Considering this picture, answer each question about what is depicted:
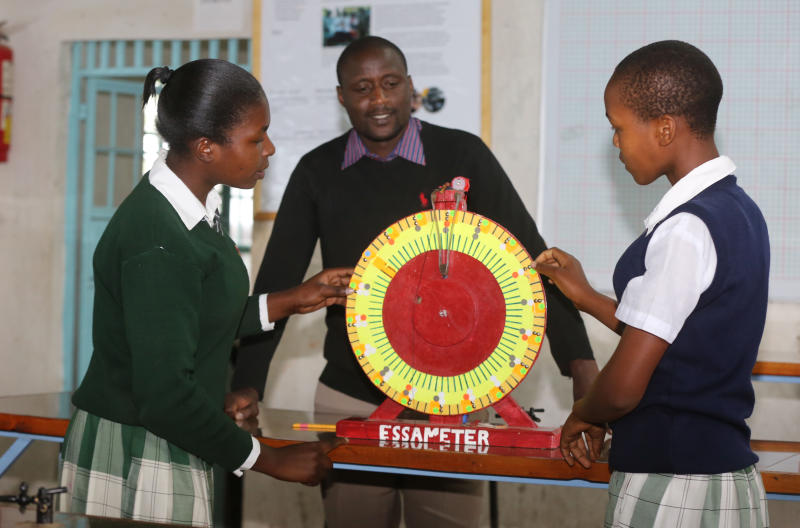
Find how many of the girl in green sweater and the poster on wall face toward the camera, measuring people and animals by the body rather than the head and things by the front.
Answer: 1

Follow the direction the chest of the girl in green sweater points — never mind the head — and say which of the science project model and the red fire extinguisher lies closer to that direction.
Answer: the science project model

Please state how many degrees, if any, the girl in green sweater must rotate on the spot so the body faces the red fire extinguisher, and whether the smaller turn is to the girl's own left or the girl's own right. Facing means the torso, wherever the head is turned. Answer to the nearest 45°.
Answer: approximately 90° to the girl's own left

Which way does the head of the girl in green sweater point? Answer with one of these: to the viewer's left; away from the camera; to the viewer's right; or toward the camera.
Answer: to the viewer's right

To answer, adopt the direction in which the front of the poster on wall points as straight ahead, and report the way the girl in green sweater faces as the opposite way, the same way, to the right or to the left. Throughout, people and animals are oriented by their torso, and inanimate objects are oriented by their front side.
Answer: to the left

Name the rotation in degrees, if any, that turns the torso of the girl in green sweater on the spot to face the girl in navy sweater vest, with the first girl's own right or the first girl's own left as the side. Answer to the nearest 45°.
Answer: approximately 45° to the first girl's own right

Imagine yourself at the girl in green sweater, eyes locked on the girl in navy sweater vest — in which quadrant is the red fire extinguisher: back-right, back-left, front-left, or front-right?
back-left

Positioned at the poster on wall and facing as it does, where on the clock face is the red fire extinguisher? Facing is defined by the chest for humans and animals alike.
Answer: The red fire extinguisher is roughly at 4 o'clock from the poster on wall.

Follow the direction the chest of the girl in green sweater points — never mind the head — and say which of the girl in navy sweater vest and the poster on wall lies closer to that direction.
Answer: the girl in navy sweater vest

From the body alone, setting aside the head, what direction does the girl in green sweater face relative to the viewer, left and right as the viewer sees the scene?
facing to the right of the viewer

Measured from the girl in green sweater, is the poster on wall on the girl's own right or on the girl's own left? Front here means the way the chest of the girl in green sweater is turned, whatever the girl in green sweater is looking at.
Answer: on the girl's own left
